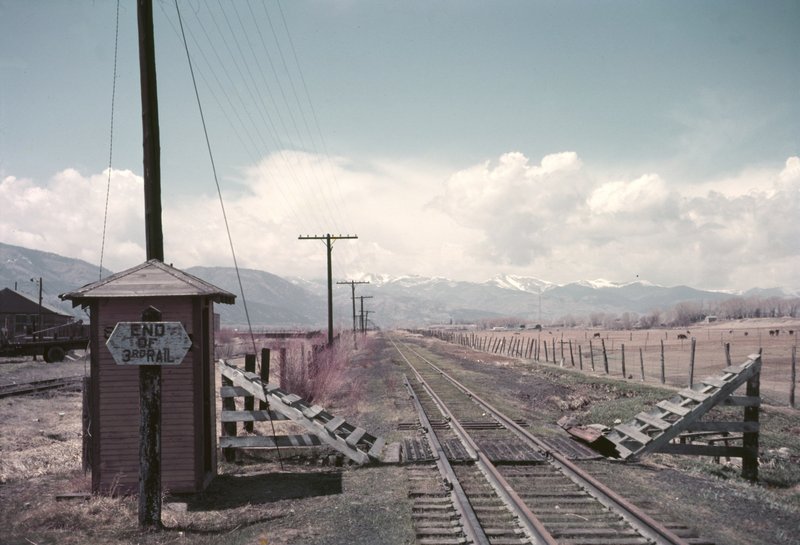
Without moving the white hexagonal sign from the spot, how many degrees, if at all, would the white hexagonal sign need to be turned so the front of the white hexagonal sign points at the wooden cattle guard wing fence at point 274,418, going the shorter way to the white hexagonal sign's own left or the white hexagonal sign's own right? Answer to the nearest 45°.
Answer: approximately 135° to the white hexagonal sign's own left

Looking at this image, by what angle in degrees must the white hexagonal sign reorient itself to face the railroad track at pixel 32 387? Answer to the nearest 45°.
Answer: approximately 180°

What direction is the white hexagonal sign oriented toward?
toward the camera

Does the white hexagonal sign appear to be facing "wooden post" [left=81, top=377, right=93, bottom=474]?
no

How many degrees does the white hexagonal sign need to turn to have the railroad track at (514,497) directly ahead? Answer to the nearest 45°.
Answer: approximately 90° to its left

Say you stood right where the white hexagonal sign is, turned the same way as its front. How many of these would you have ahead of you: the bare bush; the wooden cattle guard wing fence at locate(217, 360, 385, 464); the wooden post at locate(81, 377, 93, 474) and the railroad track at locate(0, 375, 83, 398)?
0

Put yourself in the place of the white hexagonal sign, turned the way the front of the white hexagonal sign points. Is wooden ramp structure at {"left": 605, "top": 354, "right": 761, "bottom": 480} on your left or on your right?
on your left
